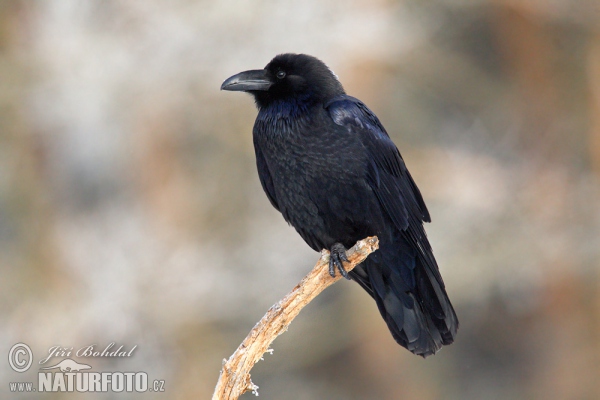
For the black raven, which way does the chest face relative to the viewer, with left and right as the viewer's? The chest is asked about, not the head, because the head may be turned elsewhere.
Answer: facing the viewer and to the left of the viewer
